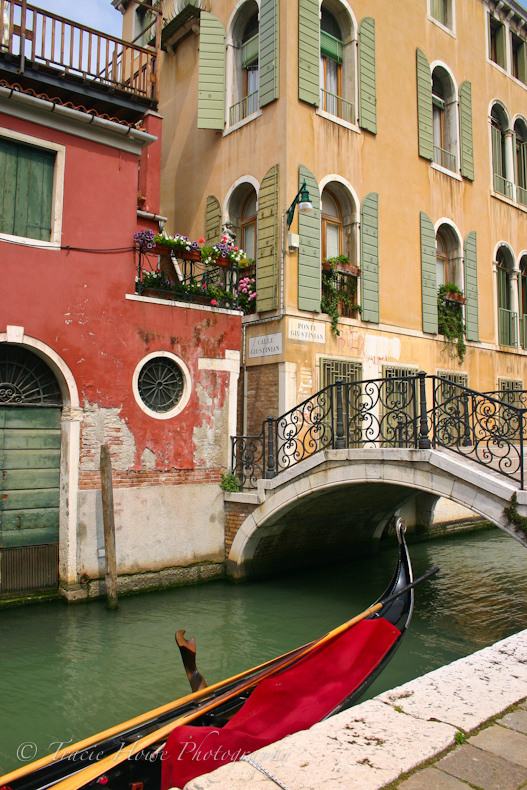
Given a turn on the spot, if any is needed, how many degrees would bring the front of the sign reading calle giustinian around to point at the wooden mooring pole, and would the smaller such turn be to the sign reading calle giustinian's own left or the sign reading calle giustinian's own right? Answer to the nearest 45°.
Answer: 0° — it already faces it

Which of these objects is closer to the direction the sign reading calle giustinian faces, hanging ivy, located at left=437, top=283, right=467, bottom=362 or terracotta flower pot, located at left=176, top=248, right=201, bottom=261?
the terracotta flower pot

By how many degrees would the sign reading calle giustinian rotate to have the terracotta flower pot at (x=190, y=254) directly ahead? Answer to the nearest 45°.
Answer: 0° — it already faces it

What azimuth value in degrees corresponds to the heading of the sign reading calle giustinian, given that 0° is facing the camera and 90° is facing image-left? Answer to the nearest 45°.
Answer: approximately 45°
